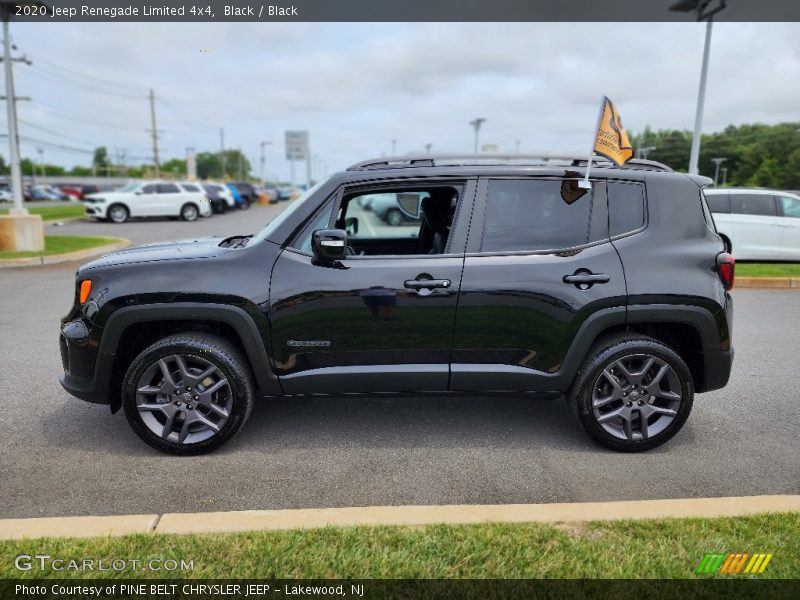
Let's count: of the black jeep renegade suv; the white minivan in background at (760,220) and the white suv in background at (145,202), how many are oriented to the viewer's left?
2

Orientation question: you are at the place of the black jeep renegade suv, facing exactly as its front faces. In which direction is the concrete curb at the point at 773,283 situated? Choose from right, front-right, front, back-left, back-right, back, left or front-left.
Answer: back-right

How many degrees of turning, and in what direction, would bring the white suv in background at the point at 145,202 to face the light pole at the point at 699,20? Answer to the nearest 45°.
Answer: approximately 135° to its left

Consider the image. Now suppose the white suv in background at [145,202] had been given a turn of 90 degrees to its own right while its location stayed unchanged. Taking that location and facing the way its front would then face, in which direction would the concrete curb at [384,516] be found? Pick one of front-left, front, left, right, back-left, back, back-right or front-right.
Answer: back

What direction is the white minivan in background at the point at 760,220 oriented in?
to the viewer's right

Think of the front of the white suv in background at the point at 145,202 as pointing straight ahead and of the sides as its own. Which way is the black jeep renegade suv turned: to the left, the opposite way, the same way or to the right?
the same way

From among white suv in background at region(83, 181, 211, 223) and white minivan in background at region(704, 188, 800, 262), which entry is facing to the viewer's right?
white minivan in background at region(704, 188, 800, 262)

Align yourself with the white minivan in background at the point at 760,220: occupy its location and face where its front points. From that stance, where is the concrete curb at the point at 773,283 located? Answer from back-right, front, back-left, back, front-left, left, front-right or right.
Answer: right

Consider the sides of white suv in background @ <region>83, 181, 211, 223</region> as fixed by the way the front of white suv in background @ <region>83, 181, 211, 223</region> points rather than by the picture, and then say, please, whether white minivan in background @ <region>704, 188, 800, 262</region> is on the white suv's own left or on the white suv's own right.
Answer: on the white suv's own left

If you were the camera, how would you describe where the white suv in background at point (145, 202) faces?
facing to the left of the viewer

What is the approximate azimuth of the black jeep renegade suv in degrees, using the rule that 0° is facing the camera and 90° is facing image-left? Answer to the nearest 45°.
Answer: approximately 90°

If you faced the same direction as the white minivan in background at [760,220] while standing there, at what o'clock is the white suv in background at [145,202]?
the white suv in background at [145,202] is roughly at 6 o'clock from the white minivan in background at [760,220].

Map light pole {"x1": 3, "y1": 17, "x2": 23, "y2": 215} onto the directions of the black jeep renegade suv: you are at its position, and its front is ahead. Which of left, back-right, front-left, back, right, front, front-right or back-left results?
front-right

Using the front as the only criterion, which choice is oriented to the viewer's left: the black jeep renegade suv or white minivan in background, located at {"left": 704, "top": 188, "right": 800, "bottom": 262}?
the black jeep renegade suv

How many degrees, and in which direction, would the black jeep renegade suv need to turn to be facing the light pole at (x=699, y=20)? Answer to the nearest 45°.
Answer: approximately 135° to its right

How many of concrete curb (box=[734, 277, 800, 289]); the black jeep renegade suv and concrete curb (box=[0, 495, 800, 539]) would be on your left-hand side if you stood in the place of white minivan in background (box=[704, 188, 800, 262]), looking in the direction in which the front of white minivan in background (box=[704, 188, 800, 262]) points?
0

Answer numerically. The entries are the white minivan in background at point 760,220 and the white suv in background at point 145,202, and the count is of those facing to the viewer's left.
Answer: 1
